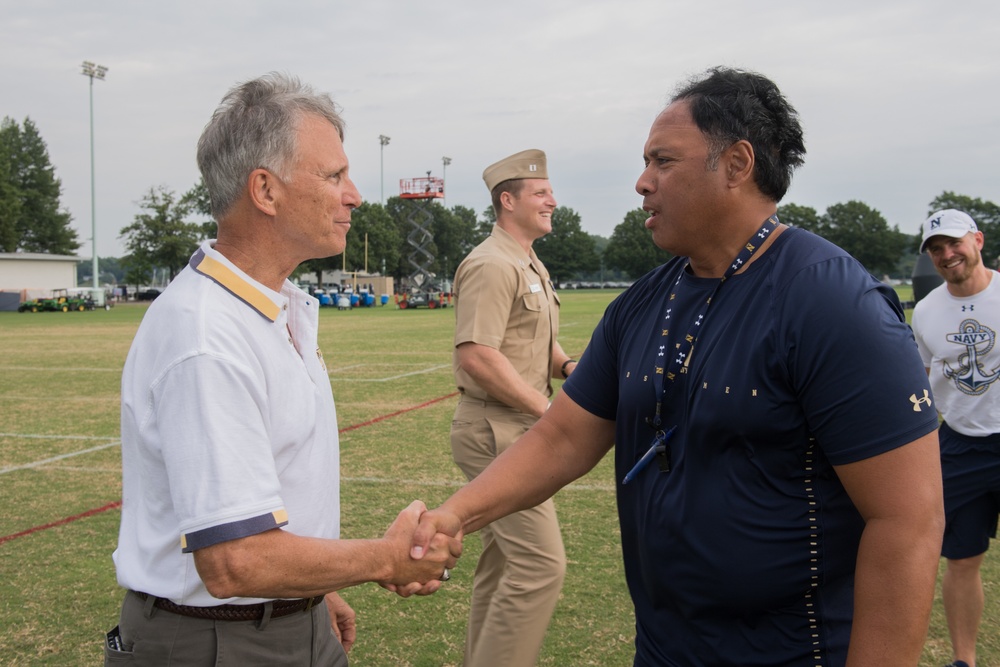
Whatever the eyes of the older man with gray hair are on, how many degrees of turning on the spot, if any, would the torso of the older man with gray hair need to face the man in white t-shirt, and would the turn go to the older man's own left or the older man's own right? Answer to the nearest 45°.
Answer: approximately 45° to the older man's own left

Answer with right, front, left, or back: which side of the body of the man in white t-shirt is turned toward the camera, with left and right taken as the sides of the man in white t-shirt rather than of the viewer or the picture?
front

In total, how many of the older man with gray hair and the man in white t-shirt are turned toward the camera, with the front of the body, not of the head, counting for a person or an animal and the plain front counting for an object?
1

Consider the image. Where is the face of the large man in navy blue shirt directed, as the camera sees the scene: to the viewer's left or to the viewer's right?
to the viewer's left

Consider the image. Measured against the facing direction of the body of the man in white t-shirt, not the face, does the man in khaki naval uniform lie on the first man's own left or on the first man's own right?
on the first man's own right

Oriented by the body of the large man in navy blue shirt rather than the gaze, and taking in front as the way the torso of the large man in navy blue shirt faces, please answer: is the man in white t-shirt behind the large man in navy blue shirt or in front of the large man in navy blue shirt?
behind

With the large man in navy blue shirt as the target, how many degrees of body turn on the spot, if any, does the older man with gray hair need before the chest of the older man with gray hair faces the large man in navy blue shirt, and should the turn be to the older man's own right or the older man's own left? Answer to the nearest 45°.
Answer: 0° — they already face them

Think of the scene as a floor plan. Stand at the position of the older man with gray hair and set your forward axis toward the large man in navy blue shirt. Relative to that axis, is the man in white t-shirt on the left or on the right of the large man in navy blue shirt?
left

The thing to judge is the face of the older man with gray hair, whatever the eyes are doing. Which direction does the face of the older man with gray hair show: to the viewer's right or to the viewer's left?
to the viewer's right

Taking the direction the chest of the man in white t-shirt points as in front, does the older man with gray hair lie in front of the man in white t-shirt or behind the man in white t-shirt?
in front

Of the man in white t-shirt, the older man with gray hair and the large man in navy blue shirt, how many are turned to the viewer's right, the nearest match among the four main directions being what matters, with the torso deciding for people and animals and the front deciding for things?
1

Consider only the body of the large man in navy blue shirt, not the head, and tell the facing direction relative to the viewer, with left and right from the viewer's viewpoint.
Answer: facing the viewer and to the left of the viewer

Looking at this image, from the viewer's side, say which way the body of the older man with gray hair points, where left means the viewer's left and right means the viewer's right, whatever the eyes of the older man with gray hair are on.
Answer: facing to the right of the viewer

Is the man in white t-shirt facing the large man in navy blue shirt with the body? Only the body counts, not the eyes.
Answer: yes

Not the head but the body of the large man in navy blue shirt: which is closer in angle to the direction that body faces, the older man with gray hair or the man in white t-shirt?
the older man with gray hair

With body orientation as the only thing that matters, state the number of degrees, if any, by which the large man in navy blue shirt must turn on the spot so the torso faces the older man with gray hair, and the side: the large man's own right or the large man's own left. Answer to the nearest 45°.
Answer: approximately 45° to the large man's own right
